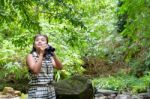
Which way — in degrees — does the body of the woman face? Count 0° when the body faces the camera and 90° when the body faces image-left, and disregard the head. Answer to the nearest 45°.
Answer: approximately 0°
